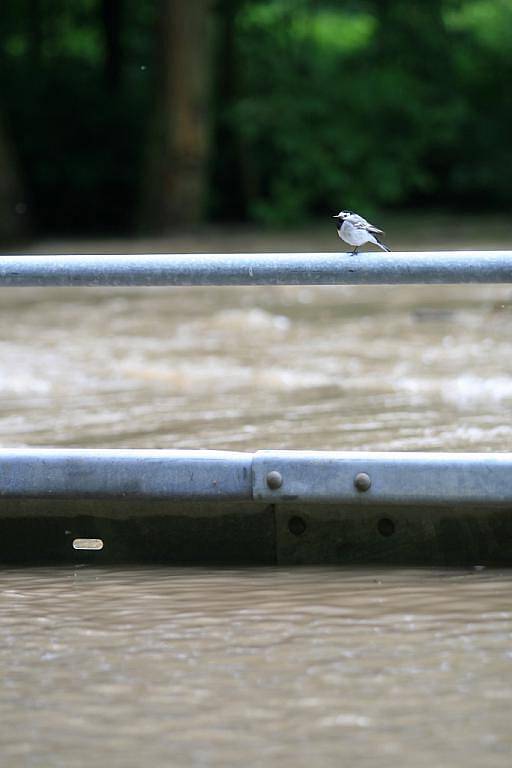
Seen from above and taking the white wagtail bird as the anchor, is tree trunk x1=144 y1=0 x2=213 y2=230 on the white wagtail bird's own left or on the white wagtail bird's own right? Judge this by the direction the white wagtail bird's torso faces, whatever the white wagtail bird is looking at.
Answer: on the white wagtail bird's own right

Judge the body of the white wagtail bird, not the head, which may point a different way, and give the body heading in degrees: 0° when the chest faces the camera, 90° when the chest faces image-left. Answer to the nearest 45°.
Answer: approximately 90°

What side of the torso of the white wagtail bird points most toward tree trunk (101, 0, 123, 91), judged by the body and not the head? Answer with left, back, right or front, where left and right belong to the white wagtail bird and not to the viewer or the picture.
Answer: right

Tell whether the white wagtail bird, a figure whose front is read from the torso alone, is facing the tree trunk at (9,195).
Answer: no

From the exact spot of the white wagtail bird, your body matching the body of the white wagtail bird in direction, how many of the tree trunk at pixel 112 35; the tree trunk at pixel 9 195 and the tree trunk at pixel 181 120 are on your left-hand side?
0
